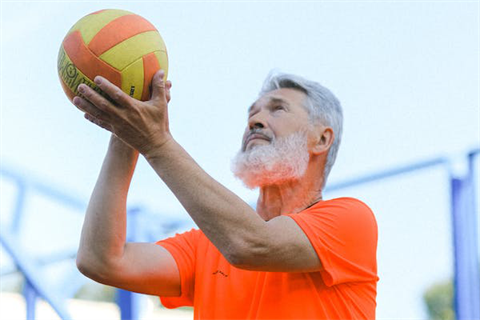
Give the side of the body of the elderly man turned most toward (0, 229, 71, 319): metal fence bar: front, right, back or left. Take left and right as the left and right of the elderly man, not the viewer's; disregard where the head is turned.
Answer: right

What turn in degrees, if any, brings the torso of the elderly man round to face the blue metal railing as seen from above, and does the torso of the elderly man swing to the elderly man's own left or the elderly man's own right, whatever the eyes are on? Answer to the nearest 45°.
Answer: approximately 135° to the elderly man's own right

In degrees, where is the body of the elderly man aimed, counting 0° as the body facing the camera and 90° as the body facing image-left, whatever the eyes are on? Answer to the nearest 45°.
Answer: approximately 45°

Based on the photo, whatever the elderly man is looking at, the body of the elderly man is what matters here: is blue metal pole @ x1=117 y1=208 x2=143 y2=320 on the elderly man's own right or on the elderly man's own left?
on the elderly man's own right

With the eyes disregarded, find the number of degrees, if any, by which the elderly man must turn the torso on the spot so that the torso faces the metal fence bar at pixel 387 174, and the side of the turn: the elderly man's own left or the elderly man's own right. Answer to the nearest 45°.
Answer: approximately 180°

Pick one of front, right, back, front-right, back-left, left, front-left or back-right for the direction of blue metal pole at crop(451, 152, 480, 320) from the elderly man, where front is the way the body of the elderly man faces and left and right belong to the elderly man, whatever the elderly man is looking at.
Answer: back
